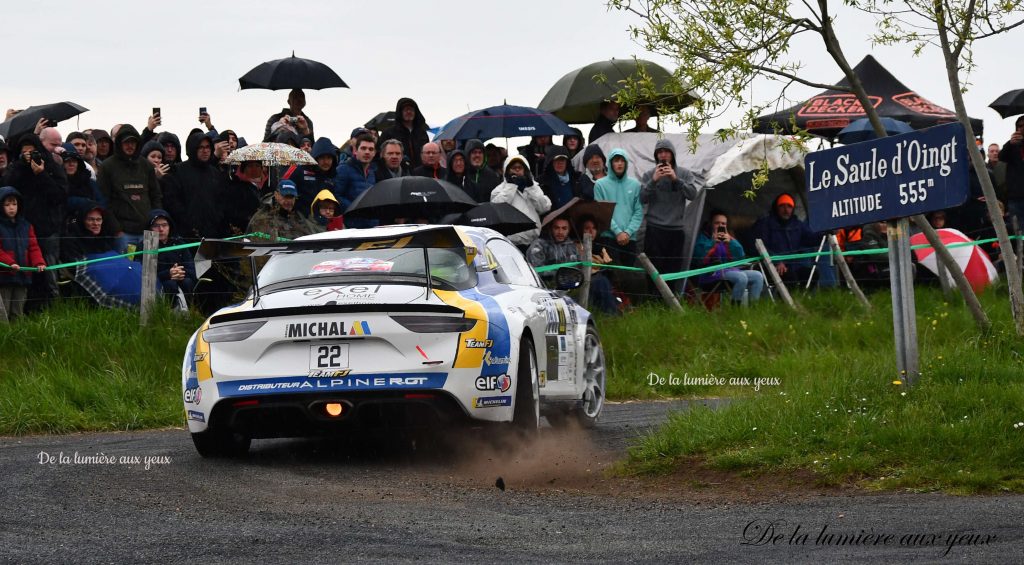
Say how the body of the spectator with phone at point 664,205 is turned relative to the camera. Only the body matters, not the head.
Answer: toward the camera

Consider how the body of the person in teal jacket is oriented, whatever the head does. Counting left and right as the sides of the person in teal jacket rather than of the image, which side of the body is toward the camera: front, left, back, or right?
front

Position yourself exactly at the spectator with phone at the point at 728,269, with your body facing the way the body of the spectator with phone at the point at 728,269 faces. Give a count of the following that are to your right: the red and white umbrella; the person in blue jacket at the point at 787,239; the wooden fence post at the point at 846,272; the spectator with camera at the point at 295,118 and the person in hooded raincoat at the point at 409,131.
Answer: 2

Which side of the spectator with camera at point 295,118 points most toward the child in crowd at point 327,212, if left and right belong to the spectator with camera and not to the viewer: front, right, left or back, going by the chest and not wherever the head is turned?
front

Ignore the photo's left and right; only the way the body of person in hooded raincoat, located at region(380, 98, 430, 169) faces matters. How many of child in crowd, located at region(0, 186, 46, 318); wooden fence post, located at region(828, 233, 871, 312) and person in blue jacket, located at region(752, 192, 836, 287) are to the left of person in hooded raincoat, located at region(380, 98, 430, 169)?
2

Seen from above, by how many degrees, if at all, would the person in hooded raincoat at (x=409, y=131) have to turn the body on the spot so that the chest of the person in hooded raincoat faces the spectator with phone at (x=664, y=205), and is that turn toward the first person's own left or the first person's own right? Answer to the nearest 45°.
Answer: approximately 90° to the first person's own left

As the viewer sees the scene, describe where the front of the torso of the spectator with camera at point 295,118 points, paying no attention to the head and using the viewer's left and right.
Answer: facing the viewer

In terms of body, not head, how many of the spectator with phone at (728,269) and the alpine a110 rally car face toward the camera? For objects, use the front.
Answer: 1
